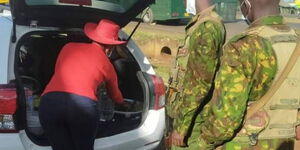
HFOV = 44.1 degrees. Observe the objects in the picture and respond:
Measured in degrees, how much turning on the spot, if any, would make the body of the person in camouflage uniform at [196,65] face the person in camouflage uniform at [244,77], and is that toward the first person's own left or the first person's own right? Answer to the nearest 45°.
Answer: approximately 90° to the first person's own left

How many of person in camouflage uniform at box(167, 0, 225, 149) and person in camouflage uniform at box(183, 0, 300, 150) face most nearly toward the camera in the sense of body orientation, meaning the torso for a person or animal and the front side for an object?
0

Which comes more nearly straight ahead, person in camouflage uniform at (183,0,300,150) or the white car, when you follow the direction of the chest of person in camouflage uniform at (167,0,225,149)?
the white car

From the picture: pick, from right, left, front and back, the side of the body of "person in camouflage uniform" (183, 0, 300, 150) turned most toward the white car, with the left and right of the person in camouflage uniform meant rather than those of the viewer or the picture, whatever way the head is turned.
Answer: front

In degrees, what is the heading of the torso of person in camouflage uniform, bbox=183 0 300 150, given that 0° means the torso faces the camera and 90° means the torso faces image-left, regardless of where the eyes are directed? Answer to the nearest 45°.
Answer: approximately 135°

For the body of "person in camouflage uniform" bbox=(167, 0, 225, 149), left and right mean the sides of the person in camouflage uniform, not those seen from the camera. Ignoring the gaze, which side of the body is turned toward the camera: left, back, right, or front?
left

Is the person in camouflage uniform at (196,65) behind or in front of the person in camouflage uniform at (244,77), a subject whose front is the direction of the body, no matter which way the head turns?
in front
